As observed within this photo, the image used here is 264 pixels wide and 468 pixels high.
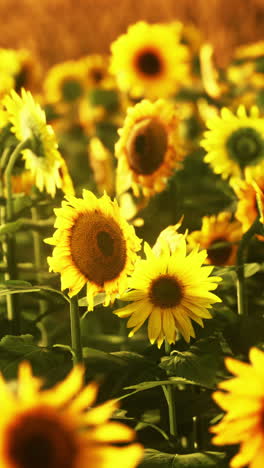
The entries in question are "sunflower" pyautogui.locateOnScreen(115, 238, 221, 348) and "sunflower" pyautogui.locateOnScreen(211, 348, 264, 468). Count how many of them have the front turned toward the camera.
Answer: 2

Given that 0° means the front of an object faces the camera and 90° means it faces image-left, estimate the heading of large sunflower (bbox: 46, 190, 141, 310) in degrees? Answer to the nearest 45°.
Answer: approximately 315°

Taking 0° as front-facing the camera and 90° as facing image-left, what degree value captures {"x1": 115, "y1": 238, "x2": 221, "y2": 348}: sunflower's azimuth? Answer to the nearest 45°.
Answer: approximately 0°

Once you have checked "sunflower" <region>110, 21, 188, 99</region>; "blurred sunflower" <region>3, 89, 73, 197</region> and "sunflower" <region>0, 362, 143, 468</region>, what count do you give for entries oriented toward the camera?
2

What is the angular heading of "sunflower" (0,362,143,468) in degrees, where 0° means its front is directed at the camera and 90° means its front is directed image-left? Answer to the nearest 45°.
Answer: approximately 0°

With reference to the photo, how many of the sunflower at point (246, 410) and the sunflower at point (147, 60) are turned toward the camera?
2
